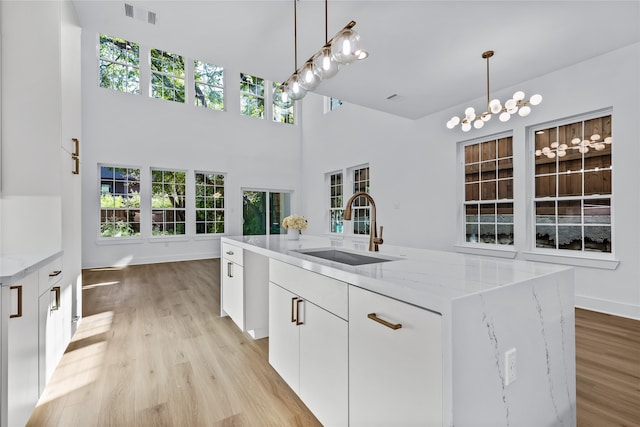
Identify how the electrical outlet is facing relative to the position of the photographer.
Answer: facing the viewer and to the right of the viewer

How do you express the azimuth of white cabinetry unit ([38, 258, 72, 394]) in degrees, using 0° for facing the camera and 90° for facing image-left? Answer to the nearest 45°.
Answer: approximately 270°

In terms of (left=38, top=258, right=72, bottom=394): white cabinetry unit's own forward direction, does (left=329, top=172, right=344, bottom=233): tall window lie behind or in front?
in front

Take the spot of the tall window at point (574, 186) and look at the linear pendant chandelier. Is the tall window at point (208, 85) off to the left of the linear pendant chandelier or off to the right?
right

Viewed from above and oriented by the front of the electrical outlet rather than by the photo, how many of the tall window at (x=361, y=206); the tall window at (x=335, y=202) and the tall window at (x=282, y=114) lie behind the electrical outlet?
3

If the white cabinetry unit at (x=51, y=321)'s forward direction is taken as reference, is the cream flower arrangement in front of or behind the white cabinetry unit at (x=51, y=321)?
in front

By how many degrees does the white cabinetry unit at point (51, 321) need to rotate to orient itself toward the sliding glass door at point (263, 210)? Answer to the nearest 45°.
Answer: approximately 45° to its left

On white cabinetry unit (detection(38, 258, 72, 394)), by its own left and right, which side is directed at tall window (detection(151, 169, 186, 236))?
left

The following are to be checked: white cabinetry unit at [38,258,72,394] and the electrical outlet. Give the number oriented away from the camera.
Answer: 0

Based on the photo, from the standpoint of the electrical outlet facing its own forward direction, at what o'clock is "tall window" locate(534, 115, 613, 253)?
The tall window is roughly at 8 o'clock from the electrical outlet.
